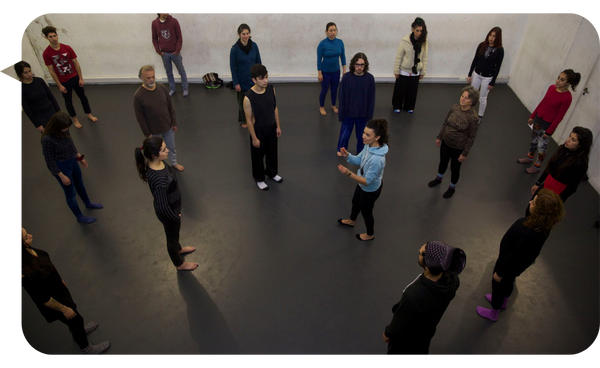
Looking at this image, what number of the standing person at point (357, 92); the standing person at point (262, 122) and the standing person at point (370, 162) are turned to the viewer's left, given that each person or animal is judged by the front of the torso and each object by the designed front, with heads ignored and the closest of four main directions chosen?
1

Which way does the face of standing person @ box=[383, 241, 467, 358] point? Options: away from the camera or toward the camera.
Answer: away from the camera

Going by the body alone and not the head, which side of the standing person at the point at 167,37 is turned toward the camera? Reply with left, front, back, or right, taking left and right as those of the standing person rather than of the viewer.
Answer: front

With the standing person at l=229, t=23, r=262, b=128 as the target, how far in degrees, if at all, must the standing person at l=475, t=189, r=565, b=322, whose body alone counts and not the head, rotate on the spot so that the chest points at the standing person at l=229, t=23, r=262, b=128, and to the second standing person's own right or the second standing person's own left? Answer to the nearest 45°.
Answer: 0° — they already face them

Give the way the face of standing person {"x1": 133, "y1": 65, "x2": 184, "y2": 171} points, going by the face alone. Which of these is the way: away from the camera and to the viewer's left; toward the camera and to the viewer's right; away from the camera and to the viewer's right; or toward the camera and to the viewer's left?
toward the camera and to the viewer's right

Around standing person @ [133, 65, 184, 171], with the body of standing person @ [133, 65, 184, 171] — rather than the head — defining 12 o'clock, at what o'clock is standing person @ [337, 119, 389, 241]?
standing person @ [337, 119, 389, 241] is roughly at 12 o'clock from standing person @ [133, 65, 184, 171].

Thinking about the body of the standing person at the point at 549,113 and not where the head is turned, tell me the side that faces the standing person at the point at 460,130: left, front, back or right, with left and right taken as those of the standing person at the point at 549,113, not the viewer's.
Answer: front

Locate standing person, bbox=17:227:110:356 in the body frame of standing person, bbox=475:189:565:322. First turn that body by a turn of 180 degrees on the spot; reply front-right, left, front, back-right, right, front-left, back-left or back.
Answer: back-right

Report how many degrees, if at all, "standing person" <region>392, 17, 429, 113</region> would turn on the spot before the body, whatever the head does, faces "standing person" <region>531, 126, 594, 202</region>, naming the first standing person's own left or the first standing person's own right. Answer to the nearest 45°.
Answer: approximately 45° to the first standing person's own left

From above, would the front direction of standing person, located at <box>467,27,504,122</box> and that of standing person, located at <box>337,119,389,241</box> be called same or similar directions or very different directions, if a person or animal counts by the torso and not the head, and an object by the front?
same or similar directions

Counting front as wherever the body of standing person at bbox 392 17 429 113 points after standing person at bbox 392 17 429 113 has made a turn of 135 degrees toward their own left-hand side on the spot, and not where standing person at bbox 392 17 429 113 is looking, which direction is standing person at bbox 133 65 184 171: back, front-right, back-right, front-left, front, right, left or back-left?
back

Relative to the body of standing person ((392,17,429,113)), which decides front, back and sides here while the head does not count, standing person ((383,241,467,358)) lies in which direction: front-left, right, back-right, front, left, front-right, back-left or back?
front

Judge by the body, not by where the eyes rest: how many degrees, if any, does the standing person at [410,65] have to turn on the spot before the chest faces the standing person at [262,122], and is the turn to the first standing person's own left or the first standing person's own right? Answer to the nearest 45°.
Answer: approximately 45° to the first standing person's own right

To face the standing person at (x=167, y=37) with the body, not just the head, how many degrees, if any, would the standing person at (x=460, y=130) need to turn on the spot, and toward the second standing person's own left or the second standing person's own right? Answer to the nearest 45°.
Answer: approximately 45° to the second standing person's own right

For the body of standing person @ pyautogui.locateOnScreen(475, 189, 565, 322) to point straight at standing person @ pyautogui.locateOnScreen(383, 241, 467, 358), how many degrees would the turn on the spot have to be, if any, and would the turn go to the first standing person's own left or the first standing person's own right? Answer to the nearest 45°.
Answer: approximately 90° to the first standing person's own left

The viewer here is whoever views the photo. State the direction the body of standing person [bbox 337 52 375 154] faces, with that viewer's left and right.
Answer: facing the viewer

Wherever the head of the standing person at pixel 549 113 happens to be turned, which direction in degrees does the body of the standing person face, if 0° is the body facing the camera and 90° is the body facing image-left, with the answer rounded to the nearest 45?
approximately 45°

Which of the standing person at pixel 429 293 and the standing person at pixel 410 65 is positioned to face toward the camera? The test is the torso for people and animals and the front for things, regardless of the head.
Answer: the standing person at pixel 410 65

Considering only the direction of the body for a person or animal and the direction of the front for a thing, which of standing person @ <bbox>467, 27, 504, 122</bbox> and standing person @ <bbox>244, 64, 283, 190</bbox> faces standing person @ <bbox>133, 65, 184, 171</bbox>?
standing person @ <bbox>467, 27, 504, 122</bbox>

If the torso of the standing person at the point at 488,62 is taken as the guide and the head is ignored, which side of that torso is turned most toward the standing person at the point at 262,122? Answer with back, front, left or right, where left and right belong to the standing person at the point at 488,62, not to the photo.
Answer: front

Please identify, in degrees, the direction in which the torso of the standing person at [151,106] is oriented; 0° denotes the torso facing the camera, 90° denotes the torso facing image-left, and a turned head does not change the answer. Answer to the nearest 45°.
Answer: approximately 315°
